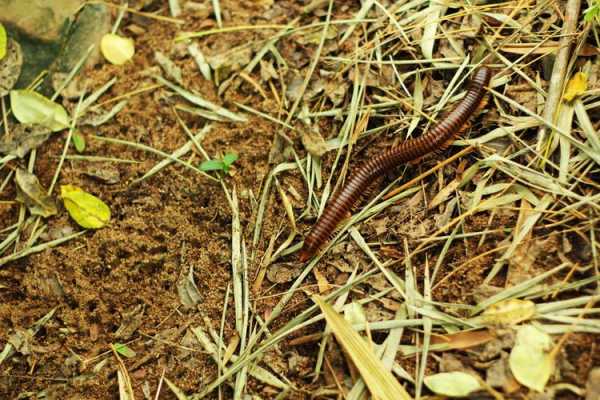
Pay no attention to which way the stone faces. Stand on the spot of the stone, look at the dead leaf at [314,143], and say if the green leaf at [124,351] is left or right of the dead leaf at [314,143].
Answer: right

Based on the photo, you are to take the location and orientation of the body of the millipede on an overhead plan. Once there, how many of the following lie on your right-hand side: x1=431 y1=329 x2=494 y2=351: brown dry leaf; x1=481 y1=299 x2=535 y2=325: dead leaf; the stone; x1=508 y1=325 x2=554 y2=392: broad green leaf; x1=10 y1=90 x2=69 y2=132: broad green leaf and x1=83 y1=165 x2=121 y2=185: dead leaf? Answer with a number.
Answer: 3

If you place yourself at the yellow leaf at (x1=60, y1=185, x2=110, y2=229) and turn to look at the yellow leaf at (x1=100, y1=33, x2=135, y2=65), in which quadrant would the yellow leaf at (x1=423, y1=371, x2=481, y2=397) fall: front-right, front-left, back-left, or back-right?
back-right

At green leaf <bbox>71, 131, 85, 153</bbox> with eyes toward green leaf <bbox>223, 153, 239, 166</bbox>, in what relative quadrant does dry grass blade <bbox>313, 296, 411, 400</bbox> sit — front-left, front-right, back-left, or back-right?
front-right
